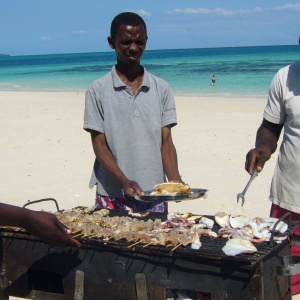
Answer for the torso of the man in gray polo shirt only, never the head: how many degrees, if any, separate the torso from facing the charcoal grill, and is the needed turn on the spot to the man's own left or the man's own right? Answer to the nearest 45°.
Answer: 0° — they already face it

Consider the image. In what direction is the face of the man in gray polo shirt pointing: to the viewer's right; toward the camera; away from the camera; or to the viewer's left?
toward the camera

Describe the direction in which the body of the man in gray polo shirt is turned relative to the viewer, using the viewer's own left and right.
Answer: facing the viewer
